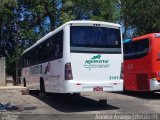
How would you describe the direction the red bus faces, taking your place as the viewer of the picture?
facing away from the viewer and to the left of the viewer

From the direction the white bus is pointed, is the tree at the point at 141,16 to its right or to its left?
on its right

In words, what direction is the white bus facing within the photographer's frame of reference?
facing away from the viewer and to the left of the viewer

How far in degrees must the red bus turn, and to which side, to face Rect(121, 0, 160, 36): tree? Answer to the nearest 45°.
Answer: approximately 45° to its right
